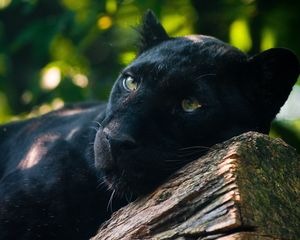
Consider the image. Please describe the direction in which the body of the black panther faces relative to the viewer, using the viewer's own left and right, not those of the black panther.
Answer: facing the viewer and to the right of the viewer
